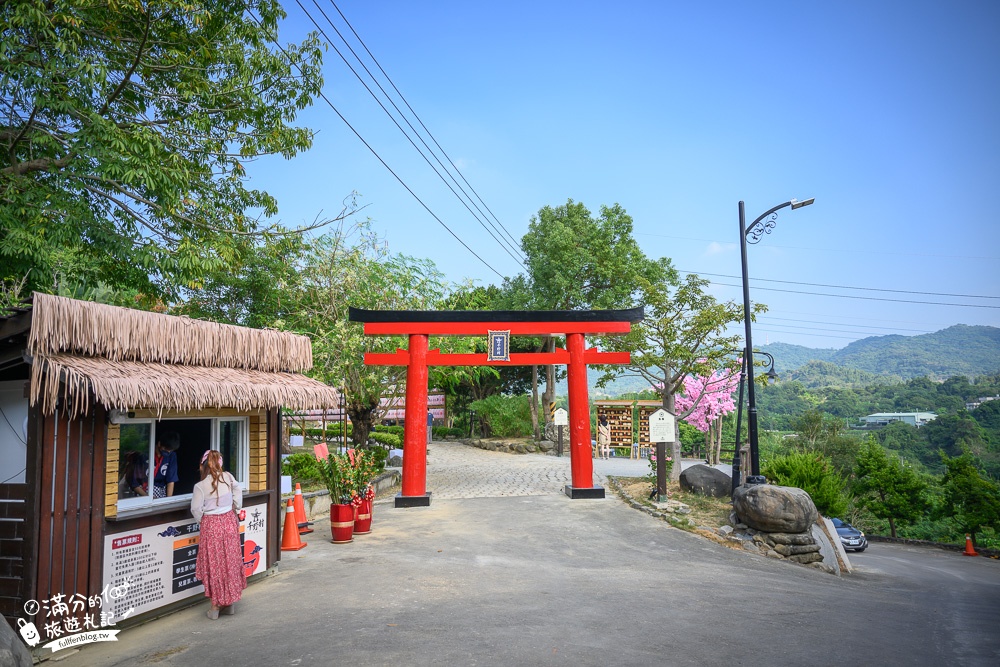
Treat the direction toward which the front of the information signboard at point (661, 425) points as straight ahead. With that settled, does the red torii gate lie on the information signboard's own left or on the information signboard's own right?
on the information signboard's own right

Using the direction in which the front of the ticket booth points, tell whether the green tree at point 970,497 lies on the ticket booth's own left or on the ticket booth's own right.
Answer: on the ticket booth's own left

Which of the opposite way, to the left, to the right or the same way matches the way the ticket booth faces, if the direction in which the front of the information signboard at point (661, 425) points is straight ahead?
to the left

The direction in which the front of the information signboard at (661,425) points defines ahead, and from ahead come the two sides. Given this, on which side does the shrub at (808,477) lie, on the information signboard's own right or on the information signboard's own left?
on the information signboard's own left

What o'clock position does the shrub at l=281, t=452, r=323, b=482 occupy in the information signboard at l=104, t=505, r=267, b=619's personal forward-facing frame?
The shrub is roughly at 8 o'clock from the information signboard.

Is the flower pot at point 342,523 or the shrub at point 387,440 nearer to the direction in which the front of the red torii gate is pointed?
the flower pot

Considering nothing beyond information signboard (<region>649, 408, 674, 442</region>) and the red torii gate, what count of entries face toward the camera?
2

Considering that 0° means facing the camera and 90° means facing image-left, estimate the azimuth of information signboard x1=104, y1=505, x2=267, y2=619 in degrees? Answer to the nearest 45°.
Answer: approximately 315°

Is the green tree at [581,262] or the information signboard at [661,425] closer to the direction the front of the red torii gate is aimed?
the information signboard

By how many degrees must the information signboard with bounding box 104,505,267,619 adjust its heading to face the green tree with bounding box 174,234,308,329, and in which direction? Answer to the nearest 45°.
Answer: approximately 135° to its left

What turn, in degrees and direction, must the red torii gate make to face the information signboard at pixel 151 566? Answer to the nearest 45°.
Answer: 0° — it already faces it
